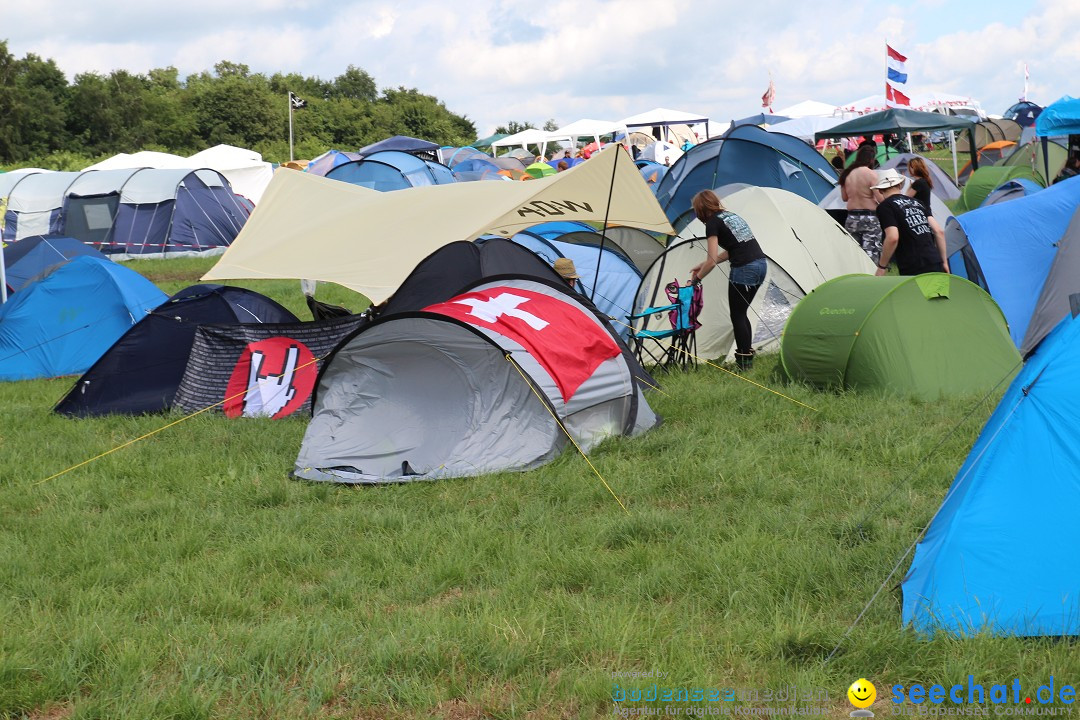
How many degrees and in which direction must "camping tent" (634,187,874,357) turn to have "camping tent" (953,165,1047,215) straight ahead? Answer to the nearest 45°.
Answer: approximately 135° to its right

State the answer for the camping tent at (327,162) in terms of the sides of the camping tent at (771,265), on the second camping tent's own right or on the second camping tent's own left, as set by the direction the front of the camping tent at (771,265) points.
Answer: on the second camping tent's own right

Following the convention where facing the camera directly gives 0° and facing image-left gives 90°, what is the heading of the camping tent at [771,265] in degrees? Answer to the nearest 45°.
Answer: approximately 45°

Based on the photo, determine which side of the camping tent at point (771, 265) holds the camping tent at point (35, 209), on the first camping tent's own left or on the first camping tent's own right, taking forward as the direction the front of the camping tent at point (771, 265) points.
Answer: on the first camping tent's own right

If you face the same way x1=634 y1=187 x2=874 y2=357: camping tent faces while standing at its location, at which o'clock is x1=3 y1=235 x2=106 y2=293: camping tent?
x1=3 y1=235 x2=106 y2=293: camping tent is roughly at 2 o'clock from x1=634 y1=187 x2=874 y2=357: camping tent.

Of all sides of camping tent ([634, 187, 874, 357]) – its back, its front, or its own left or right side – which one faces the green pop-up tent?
left

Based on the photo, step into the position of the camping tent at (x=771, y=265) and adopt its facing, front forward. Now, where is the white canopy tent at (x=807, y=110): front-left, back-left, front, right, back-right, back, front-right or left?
back-right

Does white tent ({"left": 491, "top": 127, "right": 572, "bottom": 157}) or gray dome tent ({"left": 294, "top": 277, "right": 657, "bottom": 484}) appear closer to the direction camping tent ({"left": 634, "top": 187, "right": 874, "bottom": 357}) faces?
the gray dome tent

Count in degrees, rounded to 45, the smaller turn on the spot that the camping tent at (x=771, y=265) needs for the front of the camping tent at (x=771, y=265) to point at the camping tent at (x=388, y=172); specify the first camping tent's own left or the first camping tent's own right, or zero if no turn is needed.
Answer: approximately 90° to the first camping tent's own right

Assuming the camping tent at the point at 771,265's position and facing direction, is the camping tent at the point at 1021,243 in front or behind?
behind

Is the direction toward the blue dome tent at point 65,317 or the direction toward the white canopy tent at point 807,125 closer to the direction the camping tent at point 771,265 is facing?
the blue dome tent

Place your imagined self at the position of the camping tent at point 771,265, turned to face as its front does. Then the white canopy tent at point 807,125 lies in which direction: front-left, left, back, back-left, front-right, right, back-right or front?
back-right
